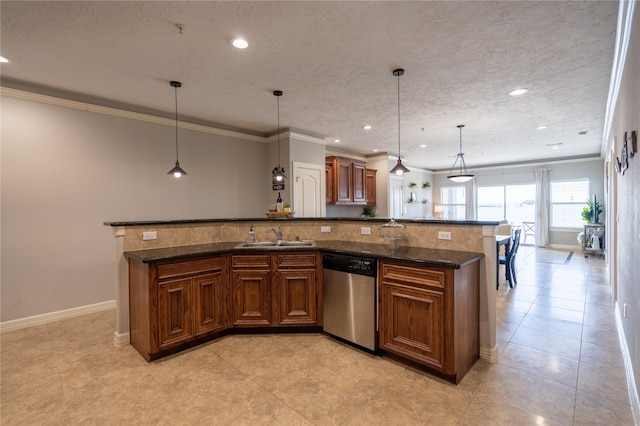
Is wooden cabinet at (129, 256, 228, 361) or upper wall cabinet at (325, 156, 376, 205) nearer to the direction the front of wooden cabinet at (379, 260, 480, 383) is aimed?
the wooden cabinet

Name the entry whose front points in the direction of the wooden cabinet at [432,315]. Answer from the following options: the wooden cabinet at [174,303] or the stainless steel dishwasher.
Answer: the wooden cabinet at [174,303]

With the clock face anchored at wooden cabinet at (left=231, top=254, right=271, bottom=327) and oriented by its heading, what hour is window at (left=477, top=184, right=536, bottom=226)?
The window is roughly at 8 o'clock from the wooden cabinet.

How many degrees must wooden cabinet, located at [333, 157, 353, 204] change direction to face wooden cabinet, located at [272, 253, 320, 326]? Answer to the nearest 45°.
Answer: approximately 45° to its right

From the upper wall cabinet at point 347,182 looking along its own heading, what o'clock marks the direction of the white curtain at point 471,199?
The white curtain is roughly at 9 o'clock from the upper wall cabinet.

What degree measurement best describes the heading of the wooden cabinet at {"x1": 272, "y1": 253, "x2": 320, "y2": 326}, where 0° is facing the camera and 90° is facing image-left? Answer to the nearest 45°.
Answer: approximately 0°

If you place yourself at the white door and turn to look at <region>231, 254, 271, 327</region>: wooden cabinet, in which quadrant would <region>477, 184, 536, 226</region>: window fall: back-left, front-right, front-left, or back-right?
back-left

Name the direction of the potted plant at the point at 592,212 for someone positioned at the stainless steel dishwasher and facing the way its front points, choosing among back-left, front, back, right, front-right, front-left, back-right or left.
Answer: back

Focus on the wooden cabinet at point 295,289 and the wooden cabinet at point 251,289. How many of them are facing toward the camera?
2

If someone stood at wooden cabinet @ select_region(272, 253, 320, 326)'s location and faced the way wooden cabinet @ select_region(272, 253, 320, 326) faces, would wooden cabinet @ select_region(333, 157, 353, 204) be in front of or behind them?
behind
